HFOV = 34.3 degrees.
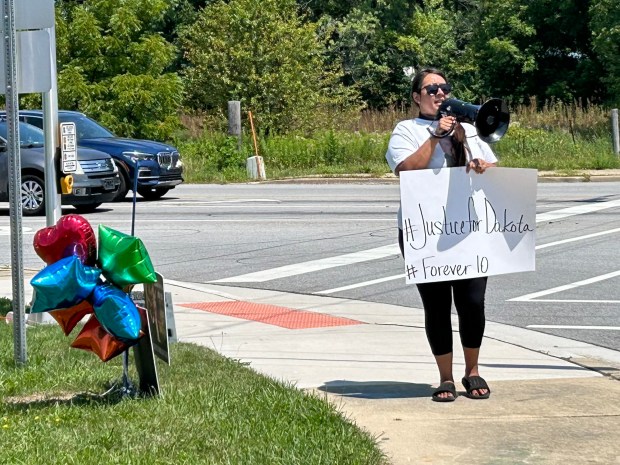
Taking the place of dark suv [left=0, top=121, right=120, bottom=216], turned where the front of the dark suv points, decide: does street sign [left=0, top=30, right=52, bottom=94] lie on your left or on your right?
on your right

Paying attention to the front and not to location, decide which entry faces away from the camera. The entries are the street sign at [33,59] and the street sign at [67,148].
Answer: the street sign at [33,59]

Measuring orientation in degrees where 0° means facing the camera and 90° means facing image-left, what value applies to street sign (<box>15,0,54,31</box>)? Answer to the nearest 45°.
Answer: approximately 180°

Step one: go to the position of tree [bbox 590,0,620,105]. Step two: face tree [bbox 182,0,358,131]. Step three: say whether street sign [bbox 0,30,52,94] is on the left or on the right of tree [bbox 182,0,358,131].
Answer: left

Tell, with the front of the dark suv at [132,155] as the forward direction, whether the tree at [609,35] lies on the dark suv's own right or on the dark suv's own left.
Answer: on the dark suv's own left

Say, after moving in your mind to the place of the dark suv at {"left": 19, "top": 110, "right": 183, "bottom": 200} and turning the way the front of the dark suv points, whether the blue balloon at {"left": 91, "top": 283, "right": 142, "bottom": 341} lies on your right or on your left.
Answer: on your right

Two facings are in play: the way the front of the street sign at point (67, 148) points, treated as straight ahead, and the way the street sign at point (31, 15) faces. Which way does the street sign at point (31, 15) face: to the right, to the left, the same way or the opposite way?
the opposite way

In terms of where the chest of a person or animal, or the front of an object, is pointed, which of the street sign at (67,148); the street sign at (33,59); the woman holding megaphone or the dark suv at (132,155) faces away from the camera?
the street sign at (33,59)

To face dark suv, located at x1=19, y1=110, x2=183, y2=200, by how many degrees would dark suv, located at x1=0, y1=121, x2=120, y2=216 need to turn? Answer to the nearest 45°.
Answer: approximately 90° to its left

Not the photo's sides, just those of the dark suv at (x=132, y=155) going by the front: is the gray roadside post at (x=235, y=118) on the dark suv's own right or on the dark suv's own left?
on the dark suv's own left

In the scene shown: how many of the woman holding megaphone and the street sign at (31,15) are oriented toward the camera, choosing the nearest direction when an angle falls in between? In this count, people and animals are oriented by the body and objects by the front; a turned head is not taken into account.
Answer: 1

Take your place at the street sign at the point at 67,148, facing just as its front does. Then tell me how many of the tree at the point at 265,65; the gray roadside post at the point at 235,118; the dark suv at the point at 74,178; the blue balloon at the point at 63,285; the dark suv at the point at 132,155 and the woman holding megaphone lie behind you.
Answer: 4

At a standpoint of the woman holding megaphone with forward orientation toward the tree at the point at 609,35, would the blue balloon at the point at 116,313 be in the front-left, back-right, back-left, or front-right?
back-left

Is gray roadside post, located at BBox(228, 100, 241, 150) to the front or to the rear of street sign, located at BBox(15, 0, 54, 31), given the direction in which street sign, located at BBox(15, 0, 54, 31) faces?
to the front

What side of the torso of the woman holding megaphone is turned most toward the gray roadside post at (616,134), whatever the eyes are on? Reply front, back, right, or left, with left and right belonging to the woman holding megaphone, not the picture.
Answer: back
